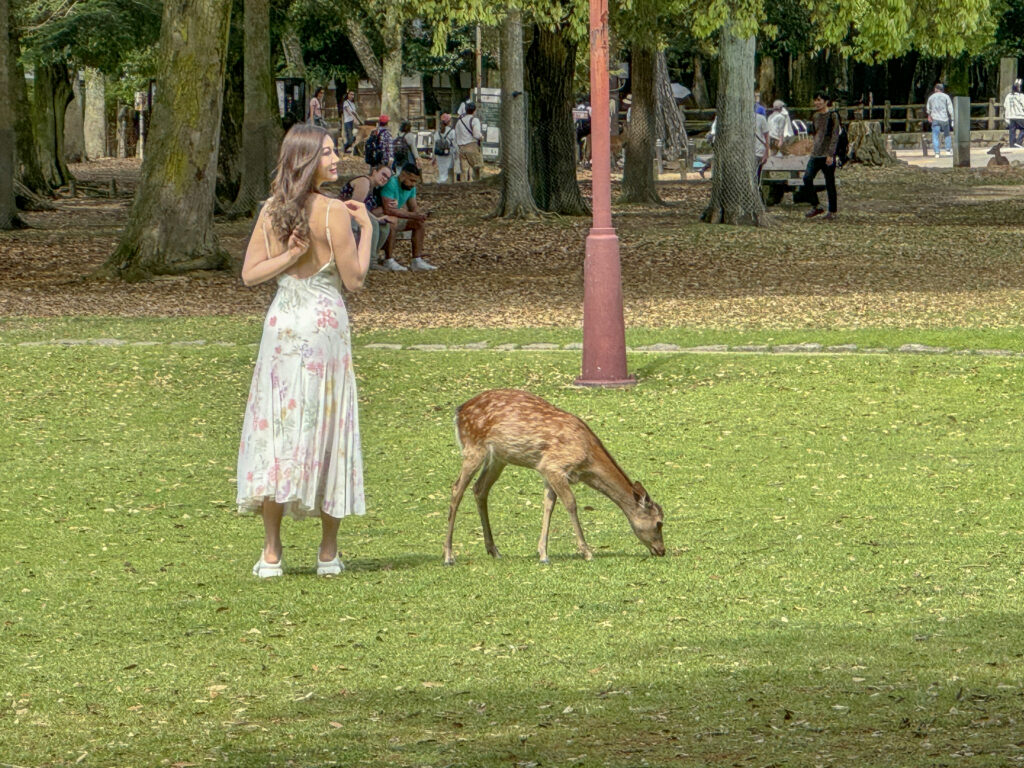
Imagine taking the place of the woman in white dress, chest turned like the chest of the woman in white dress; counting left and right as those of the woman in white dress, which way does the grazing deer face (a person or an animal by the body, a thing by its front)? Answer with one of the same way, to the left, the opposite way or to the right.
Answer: to the right

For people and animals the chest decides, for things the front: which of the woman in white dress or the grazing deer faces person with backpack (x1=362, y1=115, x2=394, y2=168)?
the woman in white dress

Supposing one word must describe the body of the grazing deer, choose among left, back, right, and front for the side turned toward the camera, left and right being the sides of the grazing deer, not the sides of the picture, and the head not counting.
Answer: right

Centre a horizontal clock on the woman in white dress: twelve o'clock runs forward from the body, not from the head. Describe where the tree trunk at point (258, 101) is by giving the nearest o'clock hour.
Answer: The tree trunk is roughly at 12 o'clock from the woman in white dress.

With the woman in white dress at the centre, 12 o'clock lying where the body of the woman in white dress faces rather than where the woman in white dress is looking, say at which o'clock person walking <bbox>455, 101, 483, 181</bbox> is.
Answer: The person walking is roughly at 12 o'clock from the woman in white dress.

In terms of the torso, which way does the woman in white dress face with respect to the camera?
away from the camera

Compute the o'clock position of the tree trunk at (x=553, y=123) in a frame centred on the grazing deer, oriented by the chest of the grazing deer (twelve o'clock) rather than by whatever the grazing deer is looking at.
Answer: The tree trunk is roughly at 9 o'clock from the grazing deer.

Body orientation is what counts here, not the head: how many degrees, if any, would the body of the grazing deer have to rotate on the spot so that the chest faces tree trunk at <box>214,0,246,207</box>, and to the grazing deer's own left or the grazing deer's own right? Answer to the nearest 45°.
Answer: approximately 90° to the grazing deer's own left

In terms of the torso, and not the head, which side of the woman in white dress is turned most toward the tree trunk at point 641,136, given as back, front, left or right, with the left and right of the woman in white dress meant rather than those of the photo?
front

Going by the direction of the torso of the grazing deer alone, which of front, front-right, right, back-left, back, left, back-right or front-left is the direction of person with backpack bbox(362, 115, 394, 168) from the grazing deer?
left

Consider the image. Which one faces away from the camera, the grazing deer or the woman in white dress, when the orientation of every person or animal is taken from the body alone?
the woman in white dress

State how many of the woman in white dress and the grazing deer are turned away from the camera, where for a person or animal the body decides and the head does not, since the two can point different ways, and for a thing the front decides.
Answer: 1

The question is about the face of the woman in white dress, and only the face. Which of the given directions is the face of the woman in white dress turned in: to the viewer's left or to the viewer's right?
to the viewer's right

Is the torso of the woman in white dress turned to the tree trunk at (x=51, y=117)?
yes

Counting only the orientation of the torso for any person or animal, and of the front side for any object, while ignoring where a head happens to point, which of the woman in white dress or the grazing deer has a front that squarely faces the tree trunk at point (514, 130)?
the woman in white dress

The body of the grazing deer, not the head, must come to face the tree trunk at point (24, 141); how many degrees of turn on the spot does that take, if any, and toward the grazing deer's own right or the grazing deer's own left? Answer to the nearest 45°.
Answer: approximately 90° to the grazing deer's own left

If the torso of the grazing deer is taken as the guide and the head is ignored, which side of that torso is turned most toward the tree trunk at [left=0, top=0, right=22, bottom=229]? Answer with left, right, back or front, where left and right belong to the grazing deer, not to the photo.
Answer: left

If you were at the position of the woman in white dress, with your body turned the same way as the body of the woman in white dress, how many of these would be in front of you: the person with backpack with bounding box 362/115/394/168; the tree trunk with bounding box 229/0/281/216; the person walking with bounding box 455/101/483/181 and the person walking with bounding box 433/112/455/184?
4
